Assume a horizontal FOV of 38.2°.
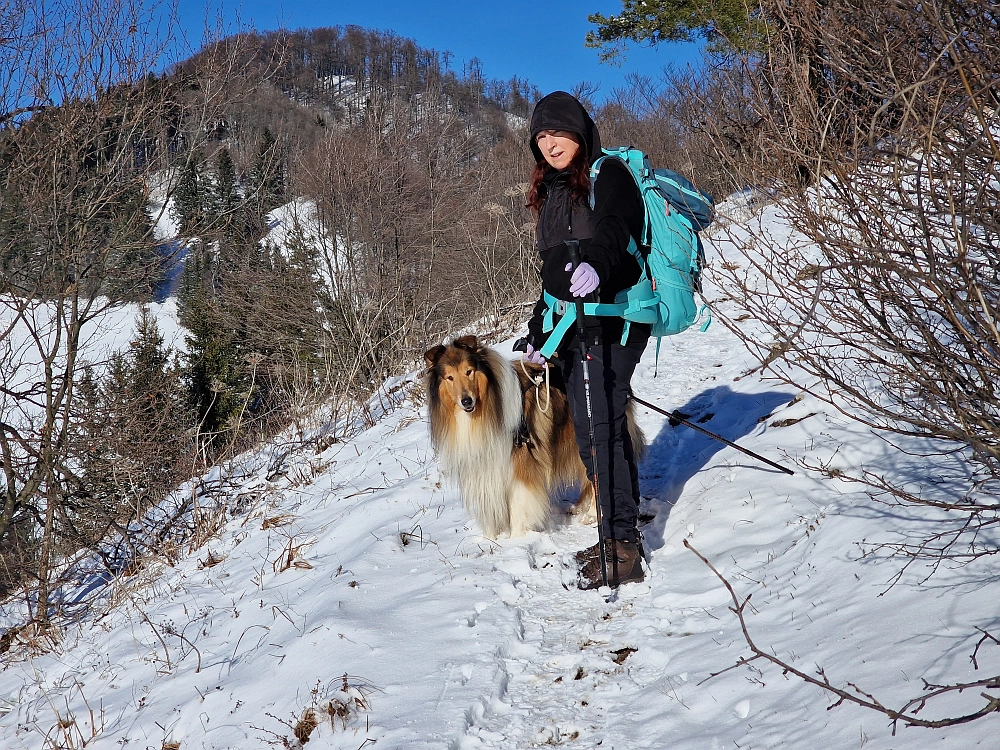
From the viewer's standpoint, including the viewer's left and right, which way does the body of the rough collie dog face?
facing the viewer and to the left of the viewer

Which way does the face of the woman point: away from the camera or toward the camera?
toward the camera

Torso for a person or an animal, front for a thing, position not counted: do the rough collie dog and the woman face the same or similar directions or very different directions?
same or similar directions

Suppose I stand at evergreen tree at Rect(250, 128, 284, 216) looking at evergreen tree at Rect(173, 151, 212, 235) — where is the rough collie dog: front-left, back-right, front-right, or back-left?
front-left

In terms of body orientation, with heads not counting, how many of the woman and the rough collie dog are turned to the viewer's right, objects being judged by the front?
0

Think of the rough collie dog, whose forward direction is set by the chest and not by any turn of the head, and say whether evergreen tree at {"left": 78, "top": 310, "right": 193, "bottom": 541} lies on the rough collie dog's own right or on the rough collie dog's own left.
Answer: on the rough collie dog's own right

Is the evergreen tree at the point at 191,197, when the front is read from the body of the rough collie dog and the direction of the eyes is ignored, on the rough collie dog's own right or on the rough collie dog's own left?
on the rough collie dog's own right

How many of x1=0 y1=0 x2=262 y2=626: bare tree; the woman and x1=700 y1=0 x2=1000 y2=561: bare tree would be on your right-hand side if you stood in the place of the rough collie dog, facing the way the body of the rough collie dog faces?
1
